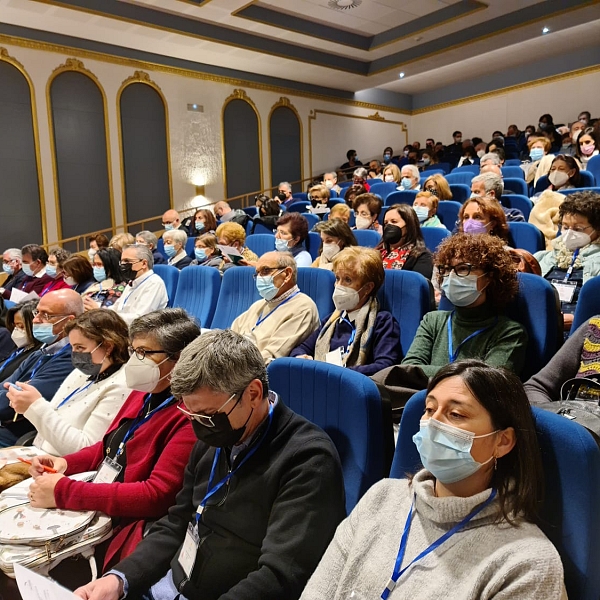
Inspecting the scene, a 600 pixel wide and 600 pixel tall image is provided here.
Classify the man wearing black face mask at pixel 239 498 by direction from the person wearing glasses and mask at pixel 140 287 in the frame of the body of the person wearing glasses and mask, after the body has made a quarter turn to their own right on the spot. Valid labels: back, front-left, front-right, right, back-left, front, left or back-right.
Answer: back-left

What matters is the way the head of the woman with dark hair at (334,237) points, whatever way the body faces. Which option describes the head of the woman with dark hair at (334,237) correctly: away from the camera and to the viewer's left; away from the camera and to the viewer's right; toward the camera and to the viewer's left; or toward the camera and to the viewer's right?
toward the camera and to the viewer's left

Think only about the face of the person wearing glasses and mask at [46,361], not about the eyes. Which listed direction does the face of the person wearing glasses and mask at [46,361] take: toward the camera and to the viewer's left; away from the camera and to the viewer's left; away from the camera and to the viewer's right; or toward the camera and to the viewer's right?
toward the camera and to the viewer's left

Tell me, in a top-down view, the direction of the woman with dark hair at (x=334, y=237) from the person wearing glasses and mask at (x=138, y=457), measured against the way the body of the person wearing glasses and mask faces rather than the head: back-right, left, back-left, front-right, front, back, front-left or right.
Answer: back

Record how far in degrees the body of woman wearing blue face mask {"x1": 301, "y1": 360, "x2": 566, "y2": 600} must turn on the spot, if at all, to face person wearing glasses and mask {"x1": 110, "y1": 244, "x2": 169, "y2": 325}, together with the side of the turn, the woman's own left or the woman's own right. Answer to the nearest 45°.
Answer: approximately 90° to the woman's own right

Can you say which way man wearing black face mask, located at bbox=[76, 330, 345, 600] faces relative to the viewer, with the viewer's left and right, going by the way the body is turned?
facing the viewer and to the left of the viewer

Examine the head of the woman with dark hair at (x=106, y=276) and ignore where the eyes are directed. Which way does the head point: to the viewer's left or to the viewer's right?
to the viewer's left

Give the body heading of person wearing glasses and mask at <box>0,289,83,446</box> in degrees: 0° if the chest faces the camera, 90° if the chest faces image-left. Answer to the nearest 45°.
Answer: approximately 45°

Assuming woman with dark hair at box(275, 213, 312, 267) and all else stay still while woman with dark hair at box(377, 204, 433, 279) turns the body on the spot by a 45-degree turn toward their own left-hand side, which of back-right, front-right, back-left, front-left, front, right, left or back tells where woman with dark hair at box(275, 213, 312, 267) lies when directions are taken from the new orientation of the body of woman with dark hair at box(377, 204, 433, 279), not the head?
back-right

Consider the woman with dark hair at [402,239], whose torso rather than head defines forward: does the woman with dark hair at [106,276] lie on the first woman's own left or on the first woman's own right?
on the first woman's own right

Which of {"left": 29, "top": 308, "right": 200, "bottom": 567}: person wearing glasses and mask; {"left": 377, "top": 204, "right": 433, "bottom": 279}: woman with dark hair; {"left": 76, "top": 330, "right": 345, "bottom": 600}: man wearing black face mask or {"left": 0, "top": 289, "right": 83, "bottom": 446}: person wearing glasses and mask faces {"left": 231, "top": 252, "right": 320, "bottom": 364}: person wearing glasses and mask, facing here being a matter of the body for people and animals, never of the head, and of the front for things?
the woman with dark hair

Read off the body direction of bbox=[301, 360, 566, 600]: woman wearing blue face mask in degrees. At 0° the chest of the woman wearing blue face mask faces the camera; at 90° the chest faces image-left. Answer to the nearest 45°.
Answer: approximately 45°

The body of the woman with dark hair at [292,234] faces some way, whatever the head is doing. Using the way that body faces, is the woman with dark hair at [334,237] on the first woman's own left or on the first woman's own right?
on the first woman's own left

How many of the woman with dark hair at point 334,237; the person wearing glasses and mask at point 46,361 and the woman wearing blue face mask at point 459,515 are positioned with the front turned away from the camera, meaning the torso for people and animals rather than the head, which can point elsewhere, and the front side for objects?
0

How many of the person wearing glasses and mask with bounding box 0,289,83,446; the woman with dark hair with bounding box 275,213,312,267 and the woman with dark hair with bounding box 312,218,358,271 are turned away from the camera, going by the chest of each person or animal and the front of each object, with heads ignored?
0

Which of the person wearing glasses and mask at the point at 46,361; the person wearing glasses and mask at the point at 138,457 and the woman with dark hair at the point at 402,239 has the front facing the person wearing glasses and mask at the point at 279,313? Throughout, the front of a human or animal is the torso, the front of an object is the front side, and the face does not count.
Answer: the woman with dark hair

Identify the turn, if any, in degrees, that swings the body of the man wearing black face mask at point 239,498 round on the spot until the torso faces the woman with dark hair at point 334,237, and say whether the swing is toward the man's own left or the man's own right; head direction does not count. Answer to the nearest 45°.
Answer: approximately 135° to the man's own right

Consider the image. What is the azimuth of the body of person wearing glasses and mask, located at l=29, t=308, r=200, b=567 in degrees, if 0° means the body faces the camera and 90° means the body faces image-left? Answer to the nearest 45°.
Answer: approximately 45°
